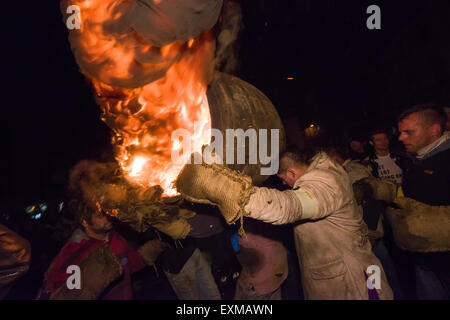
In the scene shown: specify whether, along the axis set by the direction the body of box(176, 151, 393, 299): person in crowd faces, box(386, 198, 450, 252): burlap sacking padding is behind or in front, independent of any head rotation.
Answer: behind

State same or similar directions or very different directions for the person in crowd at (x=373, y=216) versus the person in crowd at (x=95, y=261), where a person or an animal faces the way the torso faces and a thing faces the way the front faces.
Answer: very different directions

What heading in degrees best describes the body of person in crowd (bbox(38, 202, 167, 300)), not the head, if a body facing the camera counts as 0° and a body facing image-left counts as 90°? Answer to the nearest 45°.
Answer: approximately 315°

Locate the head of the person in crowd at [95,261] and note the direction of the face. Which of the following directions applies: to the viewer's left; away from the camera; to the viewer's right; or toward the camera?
to the viewer's right

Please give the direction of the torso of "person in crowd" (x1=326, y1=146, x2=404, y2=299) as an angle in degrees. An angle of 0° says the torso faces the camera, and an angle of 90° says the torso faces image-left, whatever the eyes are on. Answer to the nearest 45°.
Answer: approximately 90°

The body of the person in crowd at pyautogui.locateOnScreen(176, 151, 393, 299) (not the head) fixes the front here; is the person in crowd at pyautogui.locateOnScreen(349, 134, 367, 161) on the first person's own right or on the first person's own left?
on the first person's own right
